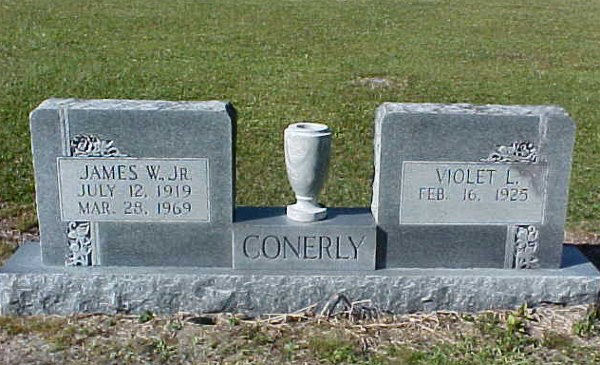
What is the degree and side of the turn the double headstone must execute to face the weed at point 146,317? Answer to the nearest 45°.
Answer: approximately 90° to its right

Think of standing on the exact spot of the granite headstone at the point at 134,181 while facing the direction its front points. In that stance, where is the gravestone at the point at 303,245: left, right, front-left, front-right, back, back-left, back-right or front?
left

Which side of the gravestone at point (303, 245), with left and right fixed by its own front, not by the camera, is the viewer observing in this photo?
front

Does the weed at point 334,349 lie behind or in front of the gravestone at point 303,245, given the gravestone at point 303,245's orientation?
in front

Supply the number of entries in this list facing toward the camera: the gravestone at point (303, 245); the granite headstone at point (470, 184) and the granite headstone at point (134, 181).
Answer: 3

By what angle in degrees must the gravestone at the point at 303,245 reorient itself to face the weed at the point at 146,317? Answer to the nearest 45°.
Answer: approximately 90° to its right

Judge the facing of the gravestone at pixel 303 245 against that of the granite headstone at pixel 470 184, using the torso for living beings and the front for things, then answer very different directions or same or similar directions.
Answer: same or similar directions

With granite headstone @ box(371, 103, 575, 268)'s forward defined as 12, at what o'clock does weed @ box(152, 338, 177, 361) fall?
The weed is roughly at 2 o'clock from the granite headstone.

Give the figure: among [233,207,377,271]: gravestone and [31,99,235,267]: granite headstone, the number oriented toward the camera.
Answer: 2

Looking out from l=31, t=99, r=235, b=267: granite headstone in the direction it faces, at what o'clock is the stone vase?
The stone vase is roughly at 9 o'clock from the granite headstone.

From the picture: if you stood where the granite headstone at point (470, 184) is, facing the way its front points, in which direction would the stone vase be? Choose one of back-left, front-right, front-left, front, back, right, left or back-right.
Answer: right

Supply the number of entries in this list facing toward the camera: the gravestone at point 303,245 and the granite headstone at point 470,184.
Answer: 2

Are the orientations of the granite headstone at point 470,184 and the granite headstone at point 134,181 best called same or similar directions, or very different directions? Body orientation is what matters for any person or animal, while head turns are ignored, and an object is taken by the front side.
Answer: same or similar directions

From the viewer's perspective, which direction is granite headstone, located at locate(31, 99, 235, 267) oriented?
toward the camera

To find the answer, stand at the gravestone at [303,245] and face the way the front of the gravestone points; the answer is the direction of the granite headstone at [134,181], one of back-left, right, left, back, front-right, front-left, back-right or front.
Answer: right
